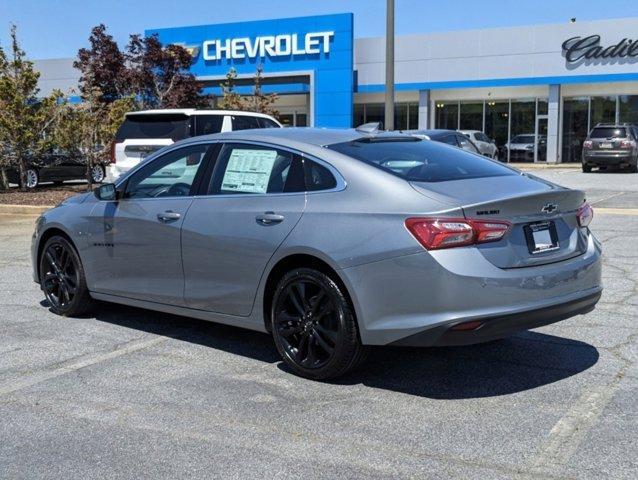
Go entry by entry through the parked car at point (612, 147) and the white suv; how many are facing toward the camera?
0

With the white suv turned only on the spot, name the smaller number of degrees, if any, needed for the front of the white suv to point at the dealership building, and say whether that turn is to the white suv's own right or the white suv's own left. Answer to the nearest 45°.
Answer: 0° — it already faces it

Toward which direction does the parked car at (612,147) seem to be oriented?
away from the camera

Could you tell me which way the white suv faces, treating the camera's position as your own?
facing away from the viewer and to the right of the viewer

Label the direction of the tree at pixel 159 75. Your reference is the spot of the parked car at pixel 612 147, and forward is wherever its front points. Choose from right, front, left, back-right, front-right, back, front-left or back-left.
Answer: left

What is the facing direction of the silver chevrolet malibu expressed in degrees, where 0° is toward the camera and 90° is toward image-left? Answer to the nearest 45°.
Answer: approximately 135°

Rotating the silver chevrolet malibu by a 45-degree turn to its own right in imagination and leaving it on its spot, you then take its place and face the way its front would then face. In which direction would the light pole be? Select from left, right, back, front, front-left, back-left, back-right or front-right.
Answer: front

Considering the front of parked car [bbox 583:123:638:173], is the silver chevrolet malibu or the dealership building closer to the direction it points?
the dealership building

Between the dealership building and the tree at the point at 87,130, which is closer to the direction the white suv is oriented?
the dealership building

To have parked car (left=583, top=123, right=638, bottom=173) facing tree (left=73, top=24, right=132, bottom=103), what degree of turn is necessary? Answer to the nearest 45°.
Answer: approximately 90° to its left
